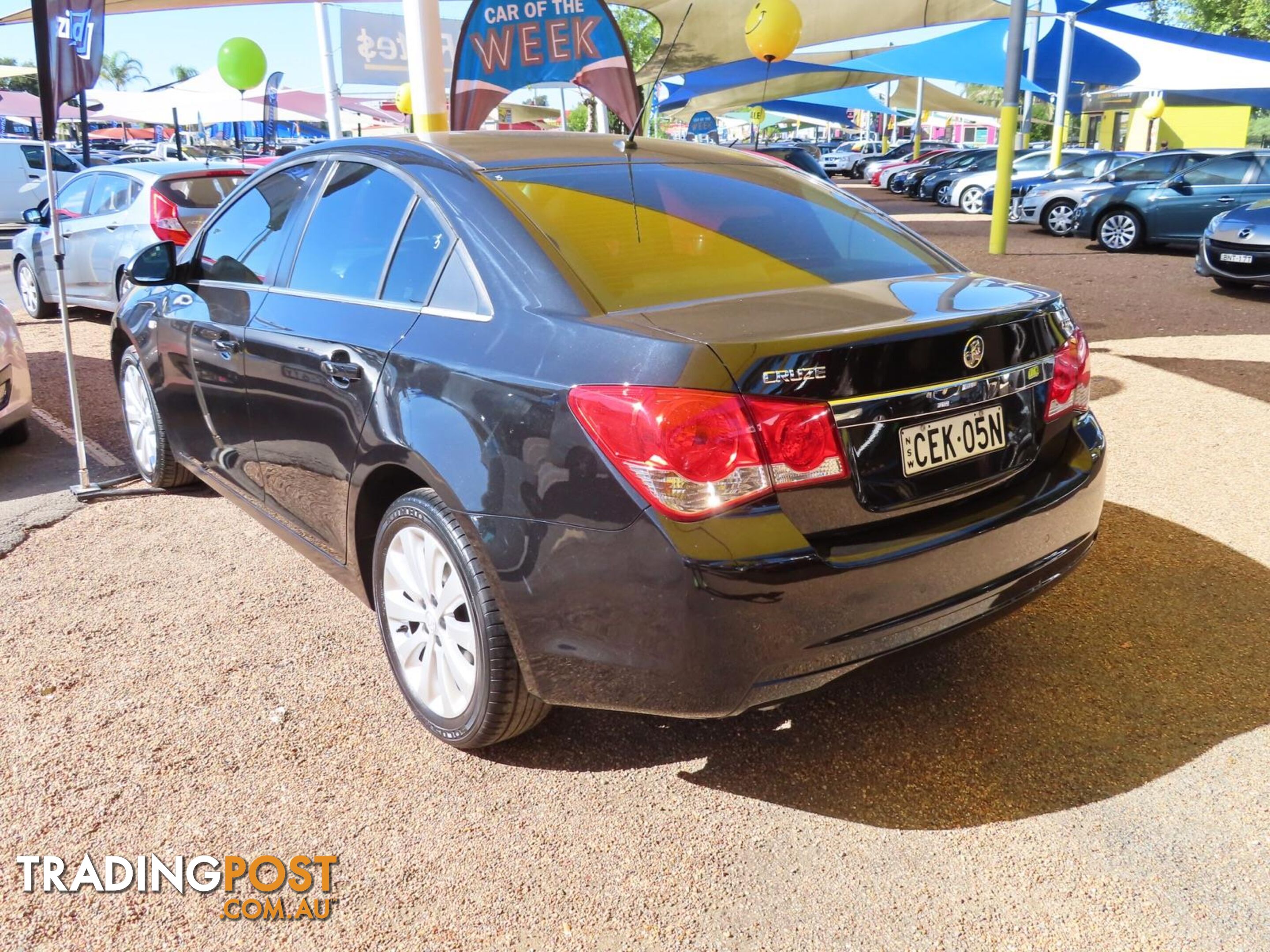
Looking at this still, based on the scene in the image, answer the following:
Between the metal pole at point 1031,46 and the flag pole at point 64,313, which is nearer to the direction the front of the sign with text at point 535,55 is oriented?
the flag pole

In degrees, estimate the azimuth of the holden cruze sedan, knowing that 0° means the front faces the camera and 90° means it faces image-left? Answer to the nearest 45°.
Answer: approximately 135°

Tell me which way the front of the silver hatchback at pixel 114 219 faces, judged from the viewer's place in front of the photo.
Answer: facing away from the viewer and to the left of the viewer

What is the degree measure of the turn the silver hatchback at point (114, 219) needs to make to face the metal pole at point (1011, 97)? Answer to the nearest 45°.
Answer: approximately 135° to its right

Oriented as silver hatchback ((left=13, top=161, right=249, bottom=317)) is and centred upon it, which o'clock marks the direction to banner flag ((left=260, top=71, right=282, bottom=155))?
The banner flag is roughly at 2 o'clock from the silver hatchback.

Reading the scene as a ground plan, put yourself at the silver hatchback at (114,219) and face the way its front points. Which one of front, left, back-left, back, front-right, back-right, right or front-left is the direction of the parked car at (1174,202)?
back-right
